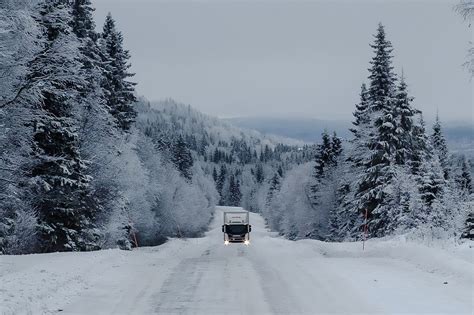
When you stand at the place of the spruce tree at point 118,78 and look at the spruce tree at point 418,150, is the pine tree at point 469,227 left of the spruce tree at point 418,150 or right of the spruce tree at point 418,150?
right

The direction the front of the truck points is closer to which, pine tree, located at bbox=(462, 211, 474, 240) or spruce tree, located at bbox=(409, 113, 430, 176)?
the pine tree

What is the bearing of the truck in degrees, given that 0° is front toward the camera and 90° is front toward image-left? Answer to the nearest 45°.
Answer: approximately 0°

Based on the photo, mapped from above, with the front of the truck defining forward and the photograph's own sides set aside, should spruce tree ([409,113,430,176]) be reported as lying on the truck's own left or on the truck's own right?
on the truck's own left

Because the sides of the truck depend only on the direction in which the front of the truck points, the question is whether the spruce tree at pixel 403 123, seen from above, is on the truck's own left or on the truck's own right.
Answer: on the truck's own left

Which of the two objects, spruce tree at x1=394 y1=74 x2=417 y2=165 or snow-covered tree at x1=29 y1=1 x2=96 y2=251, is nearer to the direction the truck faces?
the snow-covered tree

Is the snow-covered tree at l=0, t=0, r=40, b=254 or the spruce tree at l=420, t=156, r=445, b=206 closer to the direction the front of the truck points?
the snow-covered tree

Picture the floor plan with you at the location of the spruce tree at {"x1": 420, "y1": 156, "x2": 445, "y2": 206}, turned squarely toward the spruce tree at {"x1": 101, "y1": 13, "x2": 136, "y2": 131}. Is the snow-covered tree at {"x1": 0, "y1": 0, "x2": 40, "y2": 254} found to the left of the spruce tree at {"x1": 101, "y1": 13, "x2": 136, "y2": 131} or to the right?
left

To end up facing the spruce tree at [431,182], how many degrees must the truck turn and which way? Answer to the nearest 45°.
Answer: approximately 90° to its left
